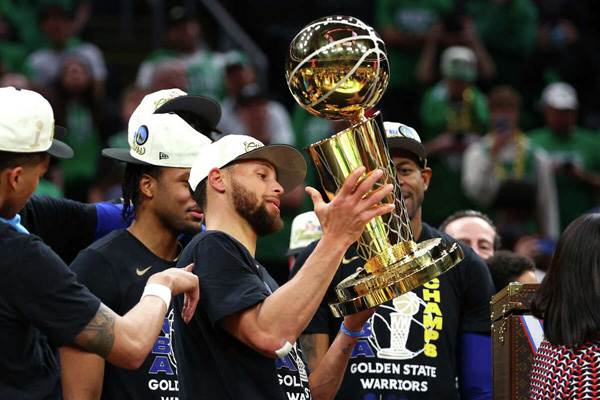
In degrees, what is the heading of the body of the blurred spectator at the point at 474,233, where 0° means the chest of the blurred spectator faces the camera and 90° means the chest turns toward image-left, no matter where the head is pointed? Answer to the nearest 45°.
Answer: approximately 315°

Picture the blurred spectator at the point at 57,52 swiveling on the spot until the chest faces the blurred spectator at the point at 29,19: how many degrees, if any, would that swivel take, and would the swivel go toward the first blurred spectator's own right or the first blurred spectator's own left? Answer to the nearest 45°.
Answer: approximately 180°

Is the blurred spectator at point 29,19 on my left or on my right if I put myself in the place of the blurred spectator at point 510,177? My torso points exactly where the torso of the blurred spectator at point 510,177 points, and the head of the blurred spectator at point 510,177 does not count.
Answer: on my right

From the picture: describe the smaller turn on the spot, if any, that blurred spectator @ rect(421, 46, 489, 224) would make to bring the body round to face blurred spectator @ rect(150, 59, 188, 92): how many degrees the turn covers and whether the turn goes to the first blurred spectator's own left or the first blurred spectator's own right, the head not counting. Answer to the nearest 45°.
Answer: approximately 90° to the first blurred spectator's own right

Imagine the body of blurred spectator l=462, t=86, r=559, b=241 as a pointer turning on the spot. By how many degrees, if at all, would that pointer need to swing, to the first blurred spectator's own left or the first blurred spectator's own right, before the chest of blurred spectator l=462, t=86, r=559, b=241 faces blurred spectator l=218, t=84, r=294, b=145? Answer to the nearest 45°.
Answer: approximately 90° to the first blurred spectator's own right

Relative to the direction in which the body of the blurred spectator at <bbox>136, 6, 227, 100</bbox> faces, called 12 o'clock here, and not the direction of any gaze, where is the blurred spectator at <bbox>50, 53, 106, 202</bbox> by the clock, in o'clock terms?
the blurred spectator at <bbox>50, 53, 106, 202</bbox> is roughly at 2 o'clock from the blurred spectator at <bbox>136, 6, 227, 100</bbox>.

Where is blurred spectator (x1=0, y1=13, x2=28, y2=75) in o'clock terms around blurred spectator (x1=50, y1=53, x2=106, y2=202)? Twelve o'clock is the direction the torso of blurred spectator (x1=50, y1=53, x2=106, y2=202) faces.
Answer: blurred spectator (x1=0, y1=13, x2=28, y2=75) is roughly at 5 o'clock from blurred spectator (x1=50, y1=53, x2=106, y2=202).

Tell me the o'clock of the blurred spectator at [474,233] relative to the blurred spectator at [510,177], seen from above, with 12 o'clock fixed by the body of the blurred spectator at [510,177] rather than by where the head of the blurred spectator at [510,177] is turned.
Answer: the blurred spectator at [474,233] is roughly at 12 o'clock from the blurred spectator at [510,177].

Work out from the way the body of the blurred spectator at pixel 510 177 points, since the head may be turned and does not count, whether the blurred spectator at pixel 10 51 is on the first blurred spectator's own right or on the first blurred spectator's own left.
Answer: on the first blurred spectator's own right
